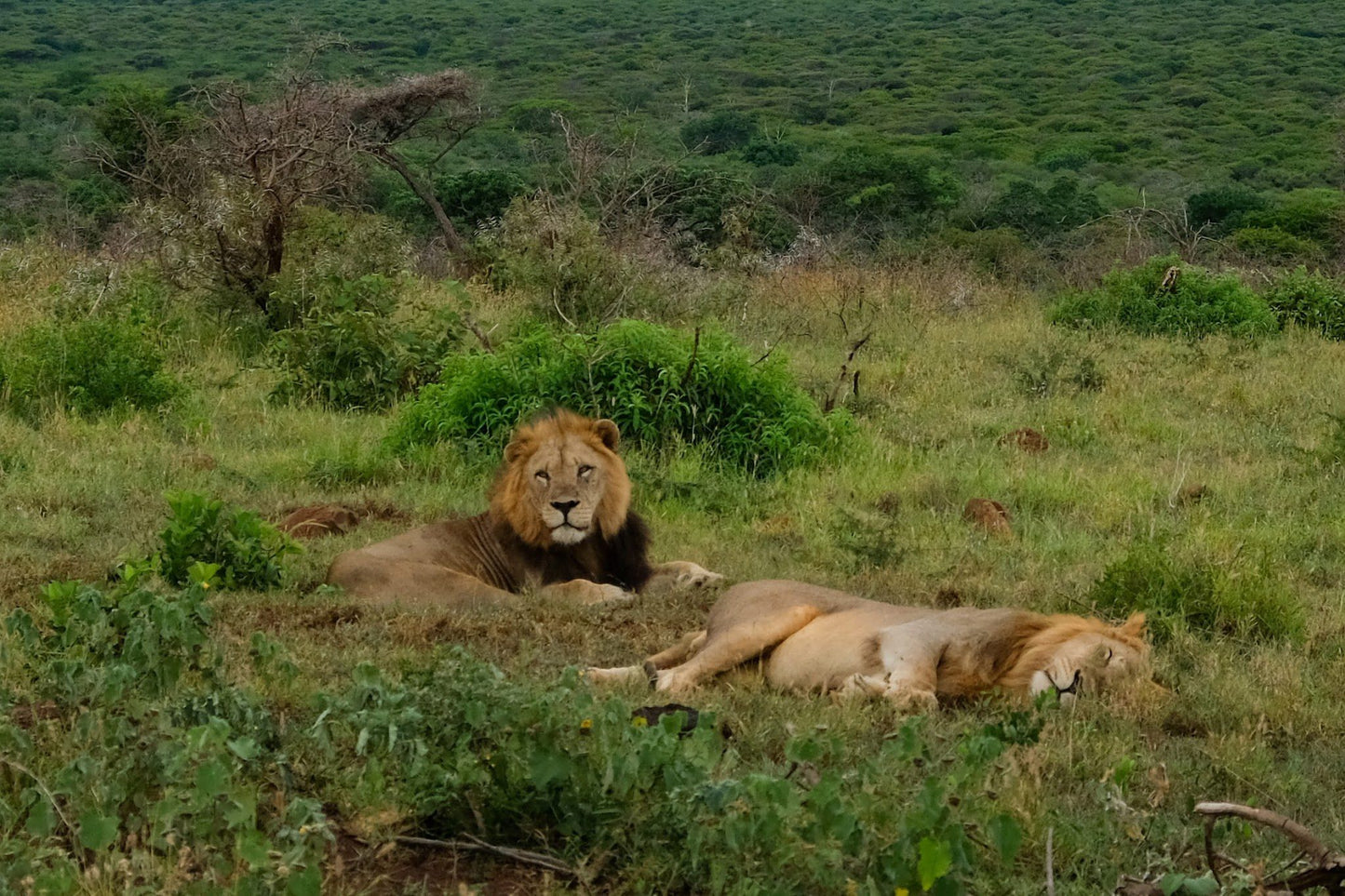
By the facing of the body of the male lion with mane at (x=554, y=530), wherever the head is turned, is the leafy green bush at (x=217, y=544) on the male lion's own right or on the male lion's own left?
on the male lion's own right

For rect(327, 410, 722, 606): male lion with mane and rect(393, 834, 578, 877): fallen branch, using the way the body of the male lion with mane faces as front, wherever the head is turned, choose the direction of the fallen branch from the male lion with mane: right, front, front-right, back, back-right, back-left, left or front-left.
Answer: front-right

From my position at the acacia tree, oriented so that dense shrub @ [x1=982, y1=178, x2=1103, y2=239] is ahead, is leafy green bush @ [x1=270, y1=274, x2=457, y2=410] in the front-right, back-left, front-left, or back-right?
back-right

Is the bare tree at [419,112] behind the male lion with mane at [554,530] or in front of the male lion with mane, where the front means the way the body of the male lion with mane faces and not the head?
behind

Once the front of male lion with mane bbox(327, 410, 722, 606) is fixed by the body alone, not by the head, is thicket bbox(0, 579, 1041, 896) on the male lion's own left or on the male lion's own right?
on the male lion's own right

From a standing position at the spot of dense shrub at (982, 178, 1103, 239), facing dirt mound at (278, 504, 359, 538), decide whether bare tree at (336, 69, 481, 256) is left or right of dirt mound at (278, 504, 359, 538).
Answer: right

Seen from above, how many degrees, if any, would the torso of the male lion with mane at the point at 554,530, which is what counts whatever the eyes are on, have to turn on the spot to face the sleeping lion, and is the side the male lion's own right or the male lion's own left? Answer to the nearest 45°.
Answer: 0° — it already faces it

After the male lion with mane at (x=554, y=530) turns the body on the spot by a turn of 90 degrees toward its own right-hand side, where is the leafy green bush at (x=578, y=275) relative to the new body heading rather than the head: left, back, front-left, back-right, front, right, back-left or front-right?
back-right

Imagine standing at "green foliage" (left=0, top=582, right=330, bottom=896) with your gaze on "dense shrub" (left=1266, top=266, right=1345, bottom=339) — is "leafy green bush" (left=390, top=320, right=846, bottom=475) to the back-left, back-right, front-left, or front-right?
front-left

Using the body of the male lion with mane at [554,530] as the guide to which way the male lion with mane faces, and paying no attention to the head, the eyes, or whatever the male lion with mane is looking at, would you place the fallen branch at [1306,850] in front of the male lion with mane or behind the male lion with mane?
in front

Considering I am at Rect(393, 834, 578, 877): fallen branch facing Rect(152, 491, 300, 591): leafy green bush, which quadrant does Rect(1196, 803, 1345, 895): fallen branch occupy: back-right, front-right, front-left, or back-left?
back-right

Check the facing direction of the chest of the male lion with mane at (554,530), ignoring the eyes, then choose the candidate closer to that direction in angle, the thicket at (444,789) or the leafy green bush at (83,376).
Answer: the thicket

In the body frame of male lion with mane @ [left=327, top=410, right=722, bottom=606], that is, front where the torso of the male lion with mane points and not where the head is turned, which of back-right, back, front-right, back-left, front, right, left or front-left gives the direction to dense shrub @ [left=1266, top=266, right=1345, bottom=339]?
left

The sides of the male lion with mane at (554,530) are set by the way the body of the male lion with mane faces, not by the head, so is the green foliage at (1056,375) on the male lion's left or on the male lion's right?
on the male lion's left

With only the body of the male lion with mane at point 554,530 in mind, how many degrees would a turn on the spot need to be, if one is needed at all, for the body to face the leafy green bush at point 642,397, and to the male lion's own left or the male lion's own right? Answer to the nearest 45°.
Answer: approximately 135° to the male lion's own left
